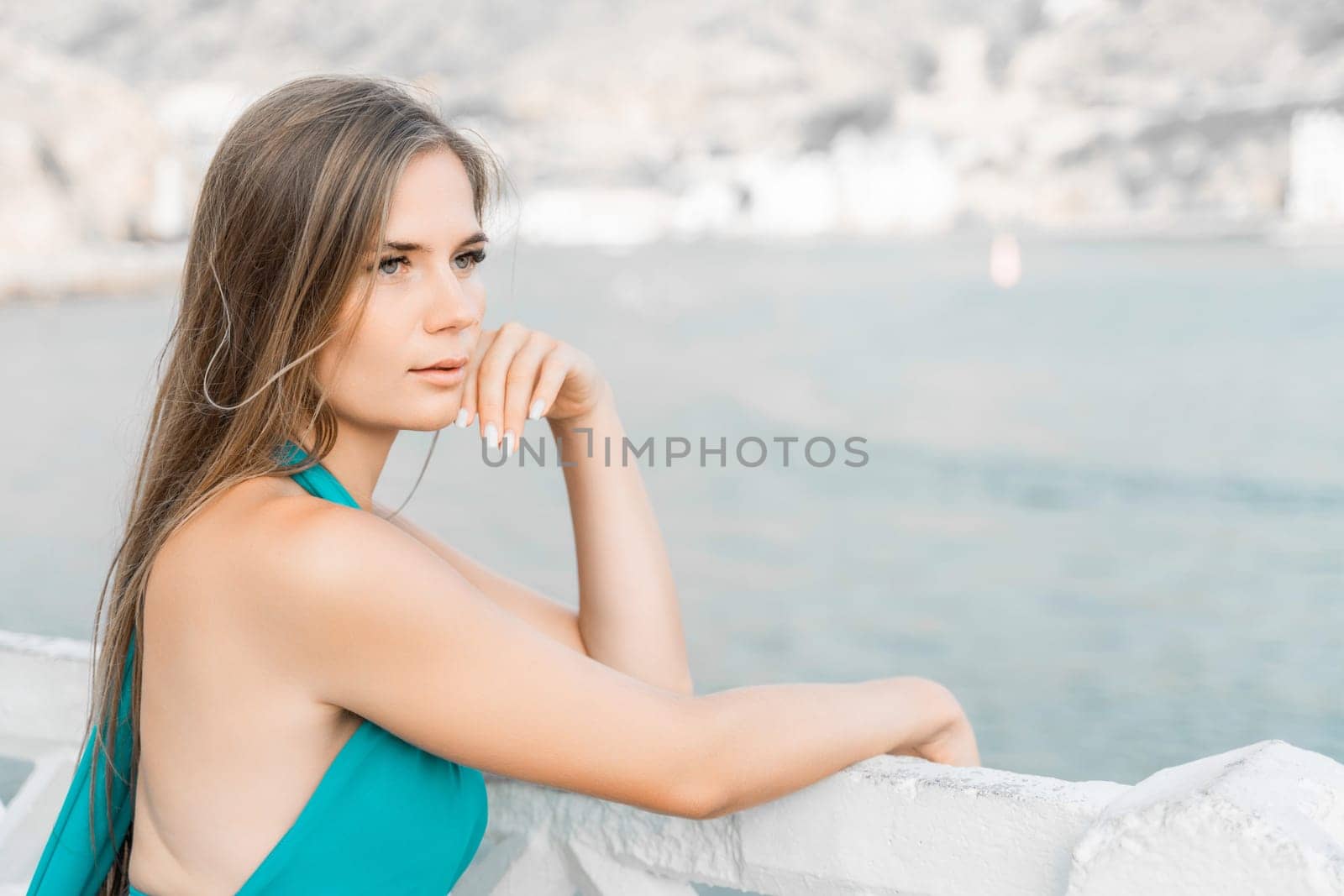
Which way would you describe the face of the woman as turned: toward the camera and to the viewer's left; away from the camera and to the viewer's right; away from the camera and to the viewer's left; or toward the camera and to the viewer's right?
toward the camera and to the viewer's right

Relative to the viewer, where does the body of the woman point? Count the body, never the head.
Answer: to the viewer's right
